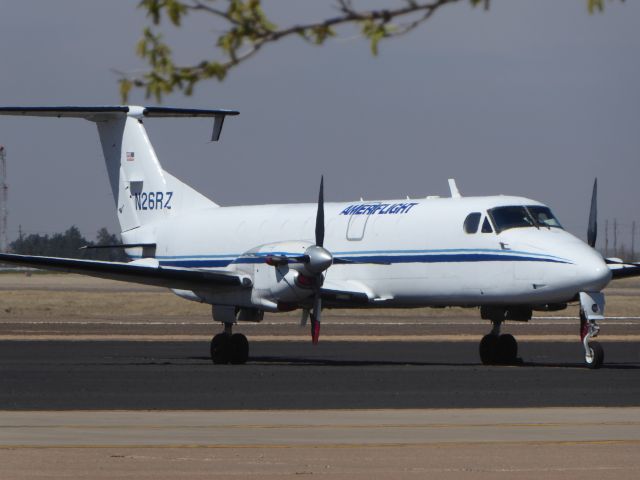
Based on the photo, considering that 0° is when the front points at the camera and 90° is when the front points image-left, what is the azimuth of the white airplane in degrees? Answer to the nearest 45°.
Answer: approximately 315°
